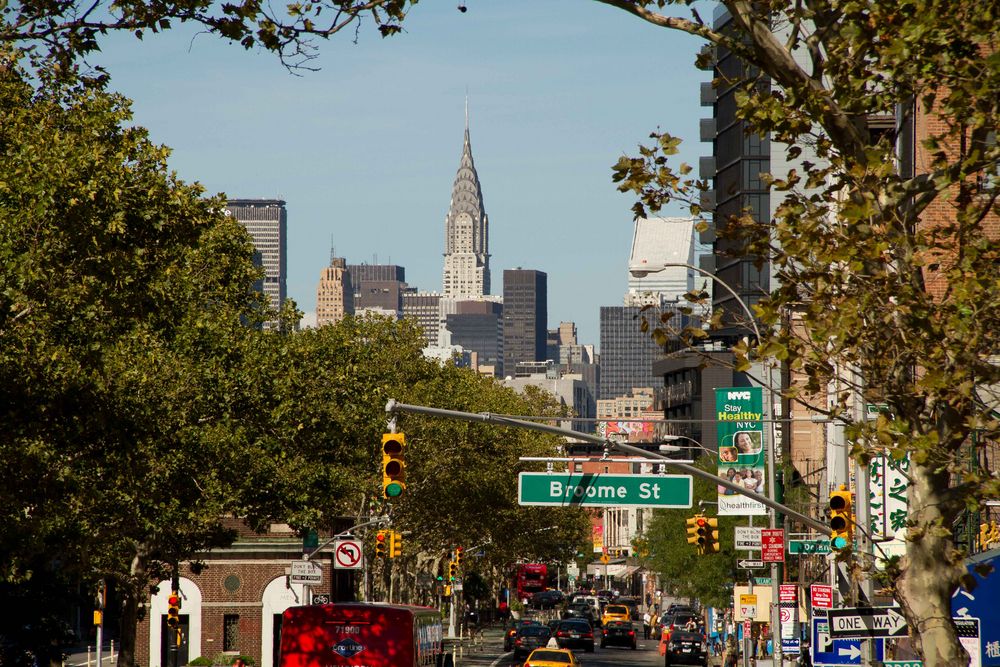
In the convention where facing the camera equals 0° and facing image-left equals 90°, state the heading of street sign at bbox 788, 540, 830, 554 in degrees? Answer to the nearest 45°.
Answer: approximately 0°

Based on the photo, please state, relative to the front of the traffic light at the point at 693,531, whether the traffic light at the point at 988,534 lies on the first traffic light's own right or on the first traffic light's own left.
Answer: on the first traffic light's own left
